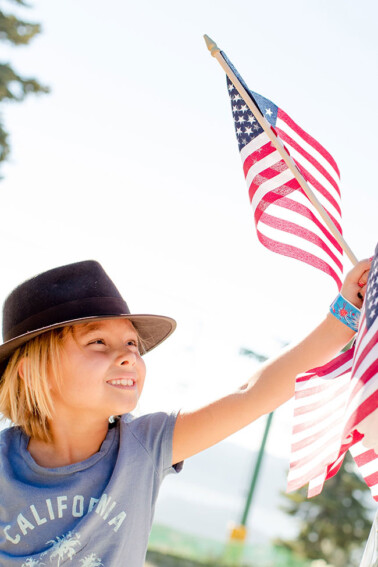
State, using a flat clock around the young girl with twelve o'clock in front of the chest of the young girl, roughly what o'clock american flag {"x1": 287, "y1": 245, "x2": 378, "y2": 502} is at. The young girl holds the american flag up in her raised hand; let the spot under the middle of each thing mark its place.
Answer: The american flag is roughly at 10 o'clock from the young girl.

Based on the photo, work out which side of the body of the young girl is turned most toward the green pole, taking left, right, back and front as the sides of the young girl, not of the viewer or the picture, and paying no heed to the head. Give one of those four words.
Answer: back

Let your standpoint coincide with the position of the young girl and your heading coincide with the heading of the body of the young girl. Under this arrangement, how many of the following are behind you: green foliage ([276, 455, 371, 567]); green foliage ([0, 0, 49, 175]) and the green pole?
3

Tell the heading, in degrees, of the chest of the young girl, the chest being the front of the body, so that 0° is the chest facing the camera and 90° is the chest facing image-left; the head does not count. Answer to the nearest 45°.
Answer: approximately 0°

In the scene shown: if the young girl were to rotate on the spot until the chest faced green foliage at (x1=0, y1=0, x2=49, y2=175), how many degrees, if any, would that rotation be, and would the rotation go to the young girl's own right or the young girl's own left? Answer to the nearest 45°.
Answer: approximately 180°

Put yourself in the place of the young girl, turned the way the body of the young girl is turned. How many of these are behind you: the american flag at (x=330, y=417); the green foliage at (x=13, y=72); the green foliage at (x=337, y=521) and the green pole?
3

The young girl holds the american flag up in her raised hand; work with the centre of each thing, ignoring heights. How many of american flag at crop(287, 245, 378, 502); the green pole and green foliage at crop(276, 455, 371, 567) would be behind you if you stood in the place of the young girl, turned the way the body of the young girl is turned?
2
